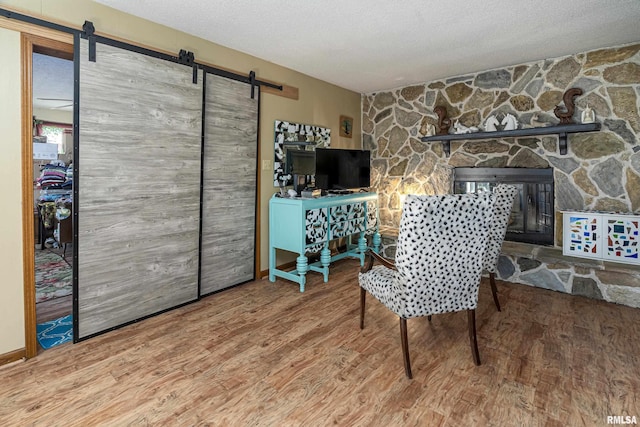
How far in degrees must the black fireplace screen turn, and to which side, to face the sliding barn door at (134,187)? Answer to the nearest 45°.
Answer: approximately 45° to its right

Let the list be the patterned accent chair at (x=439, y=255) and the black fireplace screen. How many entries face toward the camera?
1

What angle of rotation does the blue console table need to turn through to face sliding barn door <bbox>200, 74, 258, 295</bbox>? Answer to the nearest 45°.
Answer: approximately 90° to its right

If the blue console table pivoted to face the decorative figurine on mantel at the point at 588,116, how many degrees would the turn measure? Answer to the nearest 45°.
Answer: approximately 45° to its left

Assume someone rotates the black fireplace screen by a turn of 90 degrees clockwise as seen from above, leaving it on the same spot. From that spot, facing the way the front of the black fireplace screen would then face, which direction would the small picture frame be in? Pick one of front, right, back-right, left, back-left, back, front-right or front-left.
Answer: front

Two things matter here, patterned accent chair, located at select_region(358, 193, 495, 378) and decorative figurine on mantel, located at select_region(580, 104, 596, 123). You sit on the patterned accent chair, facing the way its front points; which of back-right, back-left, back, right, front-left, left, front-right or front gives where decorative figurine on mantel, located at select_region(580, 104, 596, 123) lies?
right

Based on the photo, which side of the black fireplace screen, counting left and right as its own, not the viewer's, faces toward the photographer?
front

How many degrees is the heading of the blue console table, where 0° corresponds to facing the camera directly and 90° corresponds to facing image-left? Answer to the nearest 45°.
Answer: approximately 315°

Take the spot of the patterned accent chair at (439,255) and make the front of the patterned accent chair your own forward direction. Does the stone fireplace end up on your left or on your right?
on your right

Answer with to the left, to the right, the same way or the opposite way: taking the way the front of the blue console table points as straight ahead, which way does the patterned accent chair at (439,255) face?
the opposite way

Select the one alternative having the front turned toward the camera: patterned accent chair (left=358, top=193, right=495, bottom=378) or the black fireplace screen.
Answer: the black fireplace screen

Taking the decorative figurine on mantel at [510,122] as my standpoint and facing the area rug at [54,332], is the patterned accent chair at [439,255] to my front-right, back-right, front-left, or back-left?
front-left

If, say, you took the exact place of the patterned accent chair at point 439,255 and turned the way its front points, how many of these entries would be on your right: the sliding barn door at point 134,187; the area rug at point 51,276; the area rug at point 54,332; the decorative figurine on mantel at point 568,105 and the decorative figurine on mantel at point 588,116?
2
